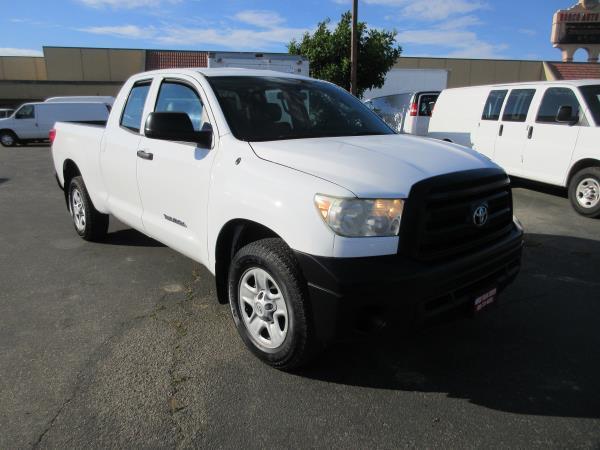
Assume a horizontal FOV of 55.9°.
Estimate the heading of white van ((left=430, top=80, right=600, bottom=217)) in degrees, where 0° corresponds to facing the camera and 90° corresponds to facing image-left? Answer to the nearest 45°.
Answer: approximately 315°

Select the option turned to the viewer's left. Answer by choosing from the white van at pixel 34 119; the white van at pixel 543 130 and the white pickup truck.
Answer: the white van at pixel 34 119

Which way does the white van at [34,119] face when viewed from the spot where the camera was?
facing to the left of the viewer

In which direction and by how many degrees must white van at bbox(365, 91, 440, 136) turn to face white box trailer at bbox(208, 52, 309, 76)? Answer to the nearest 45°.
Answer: approximately 90° to its left

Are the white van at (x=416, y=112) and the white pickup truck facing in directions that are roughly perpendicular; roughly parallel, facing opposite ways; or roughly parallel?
roughly parallel, facing opposite ways

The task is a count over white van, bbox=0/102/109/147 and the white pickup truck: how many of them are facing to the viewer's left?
1

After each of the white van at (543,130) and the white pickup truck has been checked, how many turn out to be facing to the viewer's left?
0

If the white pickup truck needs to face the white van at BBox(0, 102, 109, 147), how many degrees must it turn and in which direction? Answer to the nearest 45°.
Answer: approximately 180°

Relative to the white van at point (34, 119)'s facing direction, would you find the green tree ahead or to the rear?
to the rear

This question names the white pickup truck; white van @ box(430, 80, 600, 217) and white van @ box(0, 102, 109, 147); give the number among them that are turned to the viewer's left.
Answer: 1

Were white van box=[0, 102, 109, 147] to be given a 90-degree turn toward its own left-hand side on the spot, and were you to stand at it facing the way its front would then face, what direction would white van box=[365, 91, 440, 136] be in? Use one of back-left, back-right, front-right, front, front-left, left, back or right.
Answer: front-left

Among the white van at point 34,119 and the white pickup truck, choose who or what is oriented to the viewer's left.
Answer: the white van

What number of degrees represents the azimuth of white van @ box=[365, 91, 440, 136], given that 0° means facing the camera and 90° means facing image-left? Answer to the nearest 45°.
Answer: approximately 135°

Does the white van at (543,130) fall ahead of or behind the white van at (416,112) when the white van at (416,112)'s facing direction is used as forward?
behind

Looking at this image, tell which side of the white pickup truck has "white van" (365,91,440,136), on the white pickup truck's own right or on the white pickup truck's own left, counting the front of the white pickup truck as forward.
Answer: on the white pickup truck's own left
